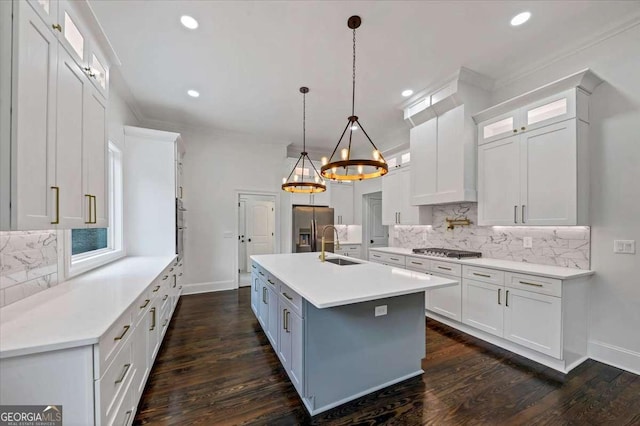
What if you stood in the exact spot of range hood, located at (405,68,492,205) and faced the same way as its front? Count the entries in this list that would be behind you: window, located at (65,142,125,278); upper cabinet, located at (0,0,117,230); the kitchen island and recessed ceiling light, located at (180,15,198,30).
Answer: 0

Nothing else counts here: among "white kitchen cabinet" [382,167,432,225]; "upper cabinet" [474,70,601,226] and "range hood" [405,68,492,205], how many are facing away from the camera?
0

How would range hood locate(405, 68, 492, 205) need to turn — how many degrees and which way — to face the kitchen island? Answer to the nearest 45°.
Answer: approximately 45° to its left

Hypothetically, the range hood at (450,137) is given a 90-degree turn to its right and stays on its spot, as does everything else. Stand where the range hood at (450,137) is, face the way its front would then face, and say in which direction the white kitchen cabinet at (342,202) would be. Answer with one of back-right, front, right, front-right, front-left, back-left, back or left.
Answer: front

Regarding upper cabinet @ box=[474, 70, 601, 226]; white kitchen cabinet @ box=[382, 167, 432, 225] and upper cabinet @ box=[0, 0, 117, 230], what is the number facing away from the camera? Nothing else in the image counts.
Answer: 0

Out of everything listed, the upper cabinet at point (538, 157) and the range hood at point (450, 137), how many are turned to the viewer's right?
0

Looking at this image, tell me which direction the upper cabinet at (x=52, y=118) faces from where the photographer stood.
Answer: facing the viewer and to the right of the viewer

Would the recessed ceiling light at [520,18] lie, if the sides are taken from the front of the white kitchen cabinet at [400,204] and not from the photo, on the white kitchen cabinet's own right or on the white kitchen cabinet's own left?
on the white kitchen cabinet's own left

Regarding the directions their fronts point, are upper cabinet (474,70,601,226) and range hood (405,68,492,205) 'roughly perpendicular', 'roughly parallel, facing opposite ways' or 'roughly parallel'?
roughly parallel

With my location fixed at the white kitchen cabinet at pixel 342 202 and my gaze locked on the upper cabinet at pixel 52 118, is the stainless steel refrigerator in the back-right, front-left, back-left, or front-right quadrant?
front-right

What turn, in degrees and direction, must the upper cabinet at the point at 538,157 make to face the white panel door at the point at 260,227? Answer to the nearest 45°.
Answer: approximately 45° to its right

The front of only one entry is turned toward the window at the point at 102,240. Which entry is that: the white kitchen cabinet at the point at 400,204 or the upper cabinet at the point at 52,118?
the white kitchen cabinet

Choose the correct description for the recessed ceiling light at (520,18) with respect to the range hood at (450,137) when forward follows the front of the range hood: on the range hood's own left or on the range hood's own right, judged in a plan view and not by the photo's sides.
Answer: on the range hood's own left

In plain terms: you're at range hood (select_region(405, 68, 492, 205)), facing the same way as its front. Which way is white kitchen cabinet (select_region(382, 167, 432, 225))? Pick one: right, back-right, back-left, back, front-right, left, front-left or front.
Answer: right

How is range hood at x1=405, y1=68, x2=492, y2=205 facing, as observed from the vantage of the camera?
facing the viewer and to the left of the viewer

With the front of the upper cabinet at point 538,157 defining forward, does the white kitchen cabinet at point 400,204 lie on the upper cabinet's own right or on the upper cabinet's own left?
on the upper cabinet's own right

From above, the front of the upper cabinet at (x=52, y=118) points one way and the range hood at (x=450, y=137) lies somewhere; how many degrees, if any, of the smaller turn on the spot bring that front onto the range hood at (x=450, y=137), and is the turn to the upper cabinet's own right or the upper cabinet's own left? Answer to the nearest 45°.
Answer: approximately 45° to the upper cabinet's own left

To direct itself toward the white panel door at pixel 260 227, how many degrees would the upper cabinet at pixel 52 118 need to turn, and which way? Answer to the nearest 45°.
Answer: approximately 90° to its left
